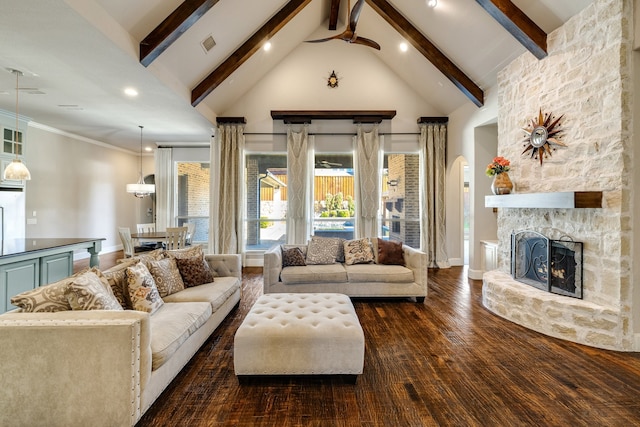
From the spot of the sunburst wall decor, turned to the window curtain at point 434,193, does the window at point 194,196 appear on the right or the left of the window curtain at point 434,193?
left

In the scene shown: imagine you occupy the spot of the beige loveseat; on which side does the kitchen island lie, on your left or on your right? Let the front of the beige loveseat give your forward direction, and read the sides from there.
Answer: on your right

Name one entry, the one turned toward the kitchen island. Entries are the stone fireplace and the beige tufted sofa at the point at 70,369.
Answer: the stone fireplace

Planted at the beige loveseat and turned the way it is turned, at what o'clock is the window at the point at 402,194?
The window is roughly at 7 o'clock from the beige loveseat.

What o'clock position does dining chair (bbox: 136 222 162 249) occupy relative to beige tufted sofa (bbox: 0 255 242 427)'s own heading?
The dining chair is roughly at 8 o'clock from the beige tufted sofa.

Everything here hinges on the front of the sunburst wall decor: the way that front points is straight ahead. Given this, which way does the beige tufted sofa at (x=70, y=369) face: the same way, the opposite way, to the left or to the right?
the opposite way

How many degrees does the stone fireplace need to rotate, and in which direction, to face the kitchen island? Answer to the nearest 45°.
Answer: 0° — it already faces it

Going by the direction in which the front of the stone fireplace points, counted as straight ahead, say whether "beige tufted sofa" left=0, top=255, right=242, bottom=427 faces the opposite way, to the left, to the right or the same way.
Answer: the opposite way

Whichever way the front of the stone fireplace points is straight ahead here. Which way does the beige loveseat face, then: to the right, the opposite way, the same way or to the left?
to the left

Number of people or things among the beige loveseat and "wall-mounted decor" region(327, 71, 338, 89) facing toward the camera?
2

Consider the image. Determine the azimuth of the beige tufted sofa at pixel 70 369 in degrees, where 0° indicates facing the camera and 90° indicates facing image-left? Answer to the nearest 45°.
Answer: approximately 315°

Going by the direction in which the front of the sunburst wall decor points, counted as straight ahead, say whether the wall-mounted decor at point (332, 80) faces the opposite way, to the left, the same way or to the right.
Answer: to the left
